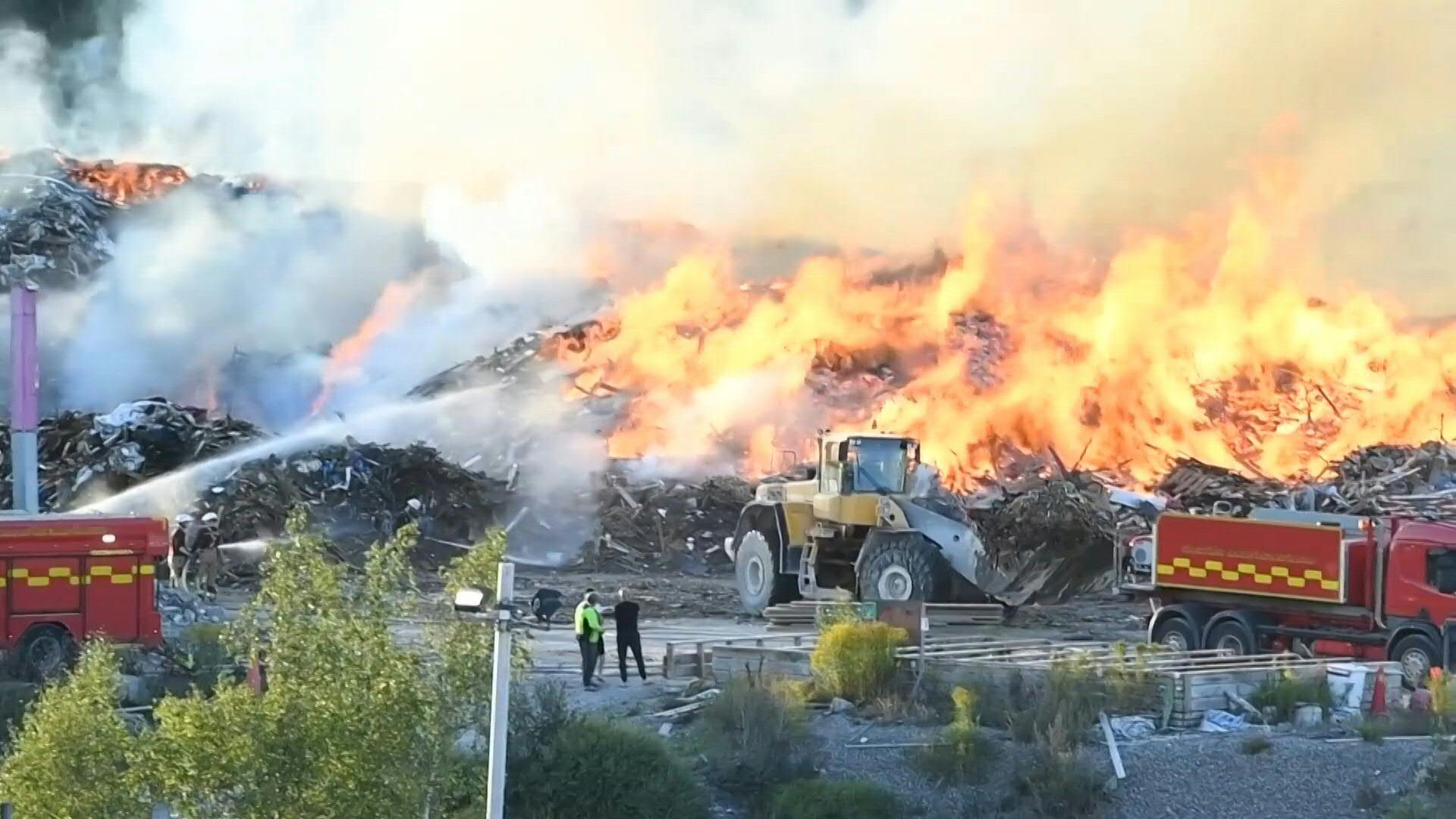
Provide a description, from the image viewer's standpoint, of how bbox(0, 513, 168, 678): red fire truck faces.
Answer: facing to the left of the viewer

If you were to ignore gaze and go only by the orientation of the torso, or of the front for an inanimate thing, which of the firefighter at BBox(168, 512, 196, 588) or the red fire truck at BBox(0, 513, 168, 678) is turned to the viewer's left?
the red fire truck

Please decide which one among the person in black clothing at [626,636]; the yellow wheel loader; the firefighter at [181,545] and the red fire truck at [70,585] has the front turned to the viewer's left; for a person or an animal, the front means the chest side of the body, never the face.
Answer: the red fire truck

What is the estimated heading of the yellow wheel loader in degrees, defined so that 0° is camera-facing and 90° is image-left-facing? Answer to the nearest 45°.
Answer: approximately 315°

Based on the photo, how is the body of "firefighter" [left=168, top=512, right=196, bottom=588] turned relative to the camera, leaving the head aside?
to the viewer's right

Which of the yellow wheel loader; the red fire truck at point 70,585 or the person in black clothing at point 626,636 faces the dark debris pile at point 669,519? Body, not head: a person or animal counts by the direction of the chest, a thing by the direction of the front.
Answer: the person in black clothing

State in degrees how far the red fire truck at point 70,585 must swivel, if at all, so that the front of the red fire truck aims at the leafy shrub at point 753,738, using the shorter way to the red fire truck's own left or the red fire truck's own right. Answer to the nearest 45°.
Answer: approximately 135° to the red fire truck's own left

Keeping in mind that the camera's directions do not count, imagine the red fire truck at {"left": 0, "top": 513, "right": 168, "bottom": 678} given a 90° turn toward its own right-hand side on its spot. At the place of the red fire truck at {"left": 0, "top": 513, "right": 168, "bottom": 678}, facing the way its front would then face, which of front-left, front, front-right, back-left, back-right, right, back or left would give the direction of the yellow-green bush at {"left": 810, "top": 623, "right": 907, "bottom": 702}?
back-right

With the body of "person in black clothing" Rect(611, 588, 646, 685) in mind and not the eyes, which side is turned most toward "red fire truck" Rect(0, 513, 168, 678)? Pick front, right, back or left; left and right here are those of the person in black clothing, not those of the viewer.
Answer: left

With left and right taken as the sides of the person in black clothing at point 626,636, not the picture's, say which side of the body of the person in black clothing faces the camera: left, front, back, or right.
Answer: back

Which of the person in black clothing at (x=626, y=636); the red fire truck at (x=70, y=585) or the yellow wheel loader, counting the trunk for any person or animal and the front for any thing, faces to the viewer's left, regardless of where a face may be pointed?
the red fire truck

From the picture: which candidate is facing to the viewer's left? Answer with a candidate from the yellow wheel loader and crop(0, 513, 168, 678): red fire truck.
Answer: the red fire truck
